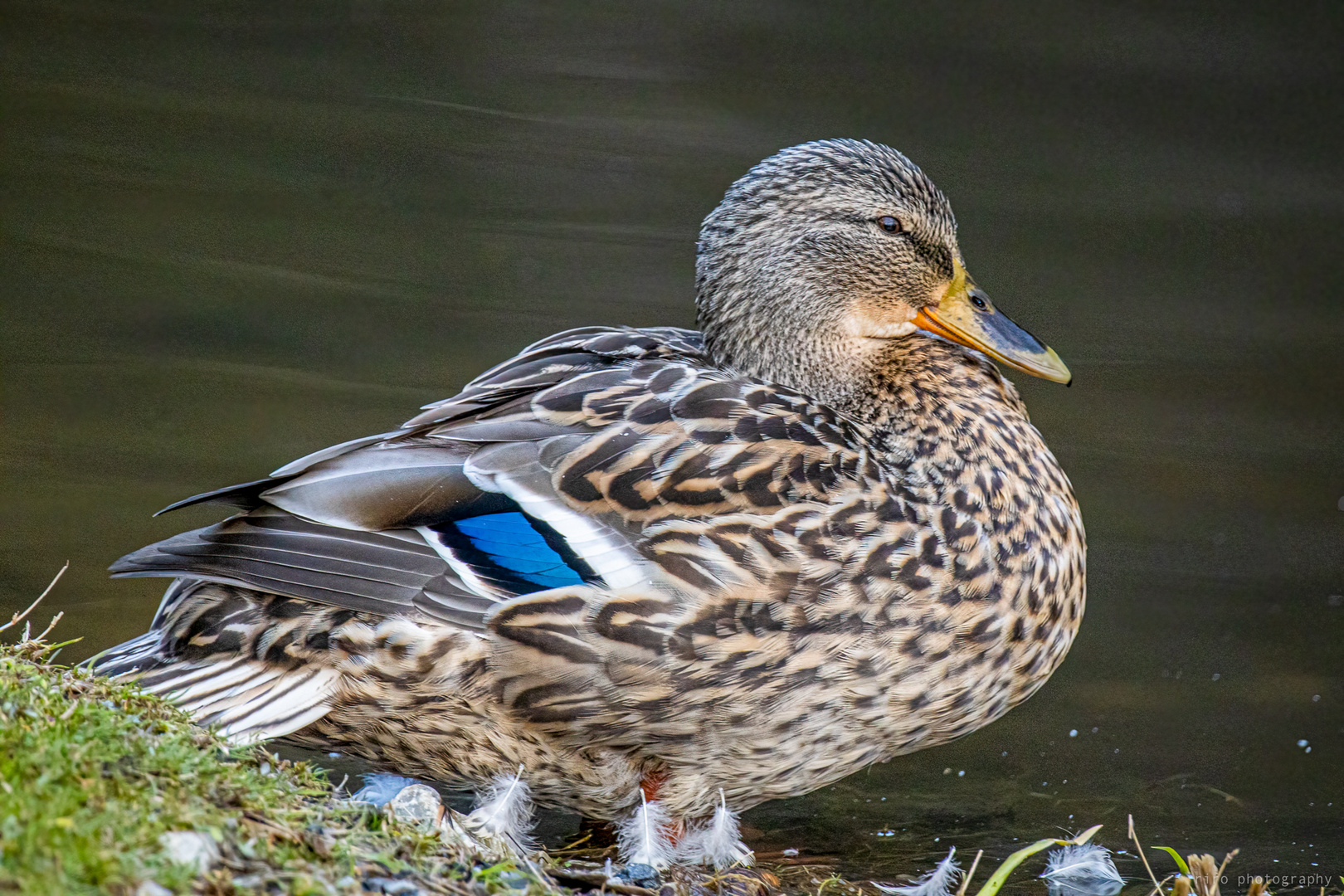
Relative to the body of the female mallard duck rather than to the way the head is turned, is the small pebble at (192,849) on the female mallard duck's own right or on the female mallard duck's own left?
on the female mallard duck's own right

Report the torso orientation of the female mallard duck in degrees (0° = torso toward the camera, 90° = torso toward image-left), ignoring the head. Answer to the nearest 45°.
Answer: approximately 270°

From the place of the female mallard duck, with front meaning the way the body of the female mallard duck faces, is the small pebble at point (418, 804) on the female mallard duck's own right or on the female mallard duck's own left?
on the female mallard duck's own right
